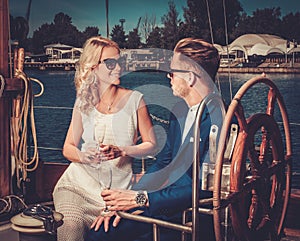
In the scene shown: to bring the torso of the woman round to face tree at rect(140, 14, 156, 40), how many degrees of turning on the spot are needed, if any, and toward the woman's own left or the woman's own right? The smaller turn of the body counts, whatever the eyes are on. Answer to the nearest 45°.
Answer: approximately 180°

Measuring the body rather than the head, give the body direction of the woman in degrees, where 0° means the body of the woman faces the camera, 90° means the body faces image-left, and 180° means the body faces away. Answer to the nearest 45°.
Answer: approximately 0°

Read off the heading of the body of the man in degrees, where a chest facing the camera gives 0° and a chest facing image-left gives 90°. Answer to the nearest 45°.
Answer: approximately 45°

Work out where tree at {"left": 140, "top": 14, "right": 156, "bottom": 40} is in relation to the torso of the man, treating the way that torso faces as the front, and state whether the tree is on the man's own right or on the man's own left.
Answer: on the man's own right

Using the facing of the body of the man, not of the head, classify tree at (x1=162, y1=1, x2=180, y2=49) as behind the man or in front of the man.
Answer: behind

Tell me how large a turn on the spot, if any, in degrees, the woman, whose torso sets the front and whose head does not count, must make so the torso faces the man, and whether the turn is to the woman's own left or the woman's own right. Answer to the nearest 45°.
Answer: approximately 45° to the woman's own left

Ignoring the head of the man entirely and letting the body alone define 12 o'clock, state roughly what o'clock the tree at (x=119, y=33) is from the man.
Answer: The tree is roughly at 4 o'clock from the man.
